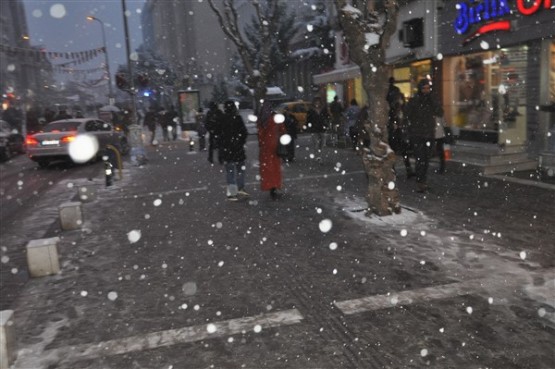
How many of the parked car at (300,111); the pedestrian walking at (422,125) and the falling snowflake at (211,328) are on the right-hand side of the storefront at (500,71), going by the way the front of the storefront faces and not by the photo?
1

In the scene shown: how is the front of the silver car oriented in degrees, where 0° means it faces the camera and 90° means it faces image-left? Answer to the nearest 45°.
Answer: approximately 225°

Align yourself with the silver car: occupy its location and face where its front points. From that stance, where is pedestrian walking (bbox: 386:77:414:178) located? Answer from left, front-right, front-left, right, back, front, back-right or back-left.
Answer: right

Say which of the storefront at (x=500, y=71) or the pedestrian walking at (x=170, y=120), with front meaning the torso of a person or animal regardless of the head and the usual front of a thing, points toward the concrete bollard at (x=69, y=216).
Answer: the storefront

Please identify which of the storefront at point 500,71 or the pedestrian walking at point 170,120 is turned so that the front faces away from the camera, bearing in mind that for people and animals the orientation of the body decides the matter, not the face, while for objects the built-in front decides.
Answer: the pedestrian walking

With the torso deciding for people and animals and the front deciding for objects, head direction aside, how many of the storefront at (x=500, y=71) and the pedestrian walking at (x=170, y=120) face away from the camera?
1

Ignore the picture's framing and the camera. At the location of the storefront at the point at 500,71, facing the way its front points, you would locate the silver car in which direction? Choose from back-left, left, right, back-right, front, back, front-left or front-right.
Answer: front-right

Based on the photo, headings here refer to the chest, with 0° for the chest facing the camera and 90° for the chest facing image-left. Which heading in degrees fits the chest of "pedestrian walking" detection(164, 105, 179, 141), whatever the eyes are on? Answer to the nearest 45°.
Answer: approximately 180°

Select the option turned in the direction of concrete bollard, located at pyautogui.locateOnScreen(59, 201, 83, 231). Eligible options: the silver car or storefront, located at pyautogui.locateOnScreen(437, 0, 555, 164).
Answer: the storefront

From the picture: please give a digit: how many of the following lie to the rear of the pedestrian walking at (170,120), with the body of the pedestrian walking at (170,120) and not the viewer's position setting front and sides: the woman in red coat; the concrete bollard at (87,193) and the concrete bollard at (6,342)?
3

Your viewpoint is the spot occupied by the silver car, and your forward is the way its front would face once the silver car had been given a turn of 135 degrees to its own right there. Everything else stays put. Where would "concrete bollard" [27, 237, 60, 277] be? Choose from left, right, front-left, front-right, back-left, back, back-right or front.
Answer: front

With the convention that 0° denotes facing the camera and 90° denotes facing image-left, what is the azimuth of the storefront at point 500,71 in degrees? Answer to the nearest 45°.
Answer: approximately 45°

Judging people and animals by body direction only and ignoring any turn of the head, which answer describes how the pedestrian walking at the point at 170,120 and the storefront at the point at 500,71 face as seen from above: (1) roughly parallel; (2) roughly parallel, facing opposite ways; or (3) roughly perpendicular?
roughly perpendicular
